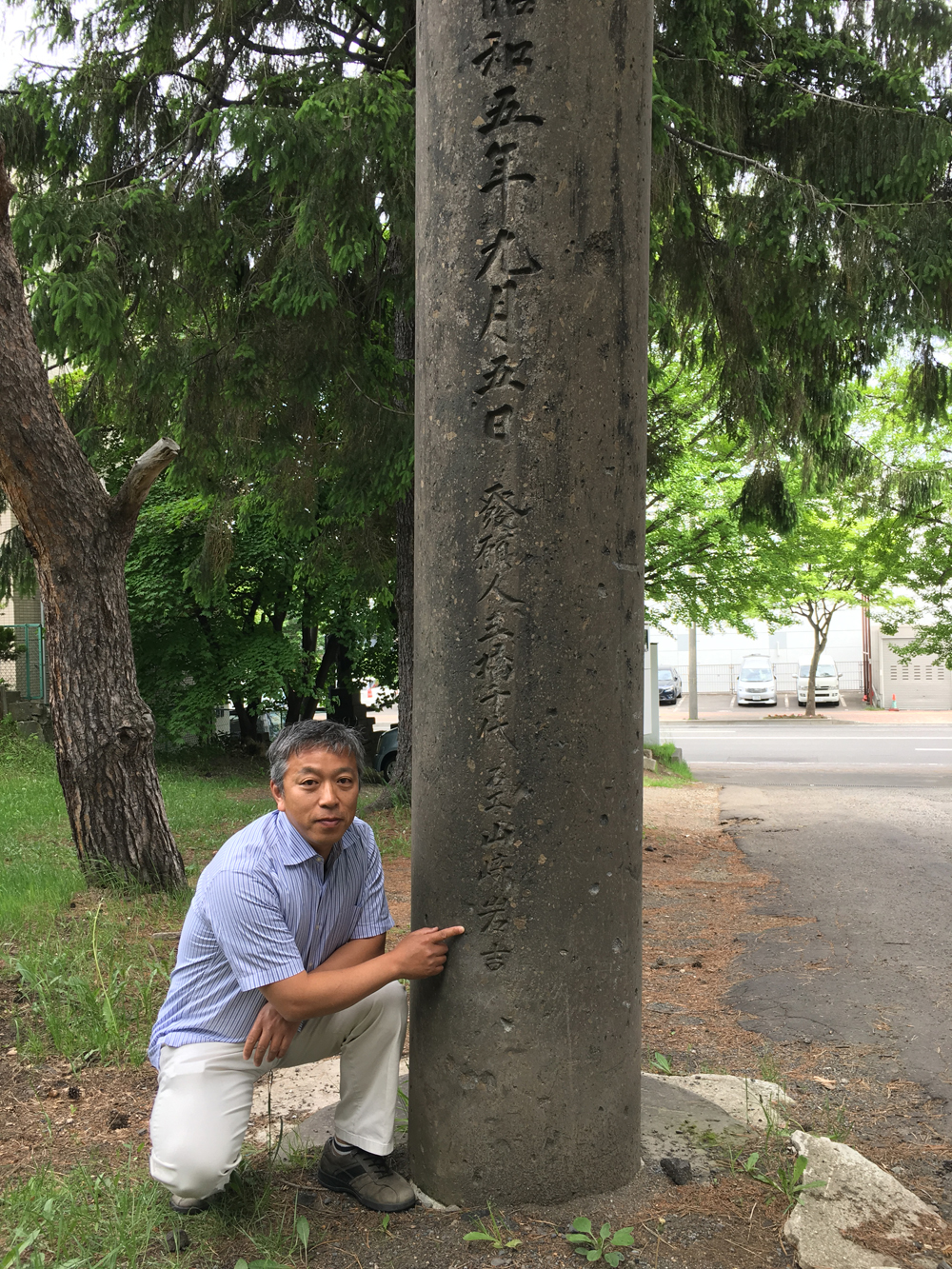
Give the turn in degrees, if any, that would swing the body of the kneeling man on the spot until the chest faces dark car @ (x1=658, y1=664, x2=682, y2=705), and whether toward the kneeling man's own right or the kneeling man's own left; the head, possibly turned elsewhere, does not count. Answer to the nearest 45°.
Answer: approximately 135° to the kneeling man's own left

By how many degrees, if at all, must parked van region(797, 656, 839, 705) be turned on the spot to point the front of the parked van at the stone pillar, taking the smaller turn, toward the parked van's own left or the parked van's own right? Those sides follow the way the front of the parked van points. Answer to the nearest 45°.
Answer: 0° — it already faces it

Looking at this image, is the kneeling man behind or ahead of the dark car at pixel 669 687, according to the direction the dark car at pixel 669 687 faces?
ahead

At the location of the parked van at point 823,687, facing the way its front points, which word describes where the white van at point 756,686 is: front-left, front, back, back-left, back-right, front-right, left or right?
right

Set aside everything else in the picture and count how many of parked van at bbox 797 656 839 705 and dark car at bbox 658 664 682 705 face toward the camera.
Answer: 2
